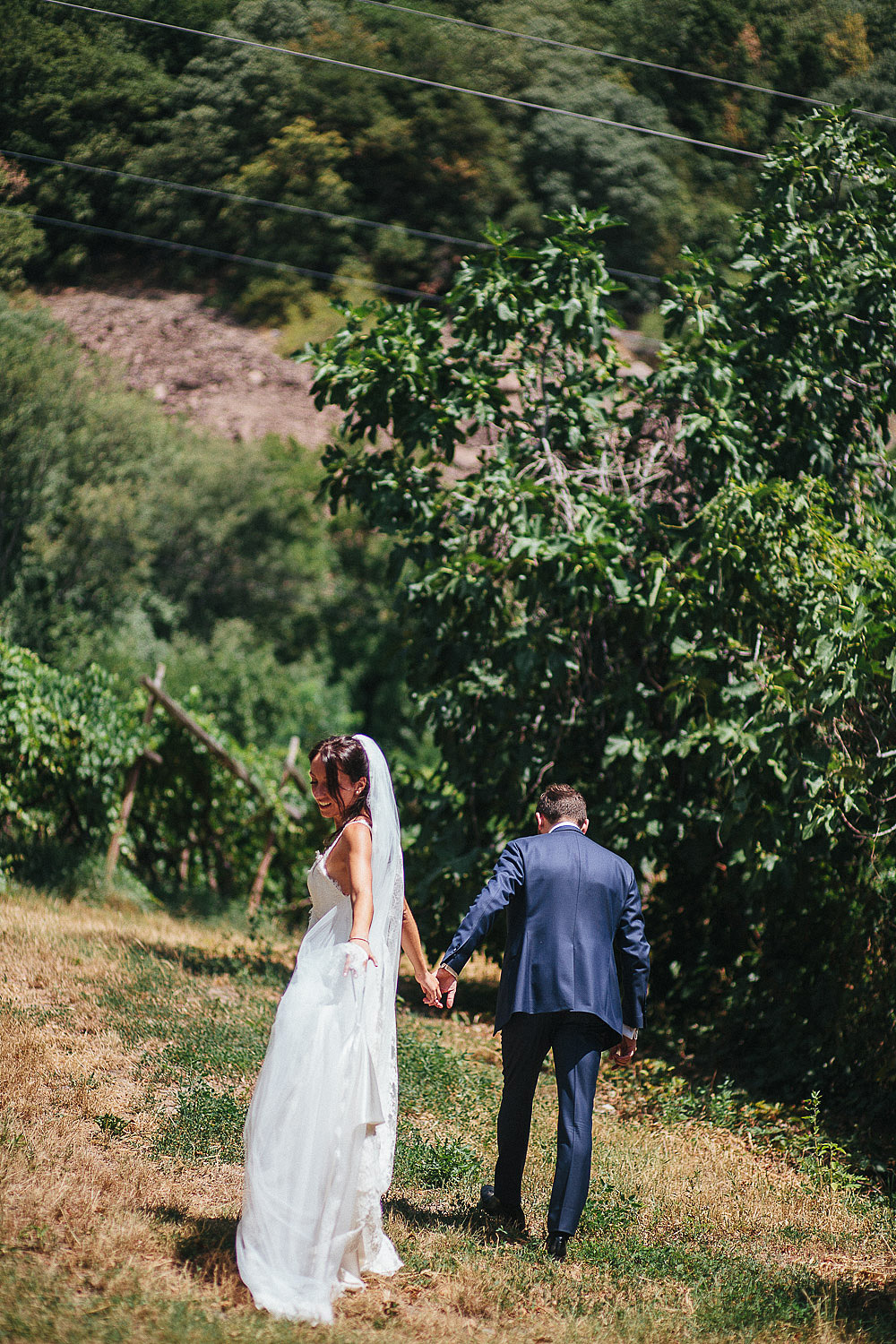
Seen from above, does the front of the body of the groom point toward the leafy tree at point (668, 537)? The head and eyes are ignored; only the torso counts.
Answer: yes

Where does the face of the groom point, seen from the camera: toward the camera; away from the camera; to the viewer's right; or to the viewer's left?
away from the camera

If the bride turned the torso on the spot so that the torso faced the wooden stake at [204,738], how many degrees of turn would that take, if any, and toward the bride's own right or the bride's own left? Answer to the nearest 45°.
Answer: approximately 90° to the bride's own right

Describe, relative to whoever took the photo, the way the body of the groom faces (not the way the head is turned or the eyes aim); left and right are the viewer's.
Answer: facing away from the viewer

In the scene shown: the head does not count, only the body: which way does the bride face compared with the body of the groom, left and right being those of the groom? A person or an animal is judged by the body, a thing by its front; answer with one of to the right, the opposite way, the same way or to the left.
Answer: to the left

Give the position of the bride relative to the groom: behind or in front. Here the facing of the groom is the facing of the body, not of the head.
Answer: behind

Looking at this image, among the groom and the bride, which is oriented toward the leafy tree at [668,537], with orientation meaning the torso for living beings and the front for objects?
the groom

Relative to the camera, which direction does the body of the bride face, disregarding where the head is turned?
to the viewer's left
